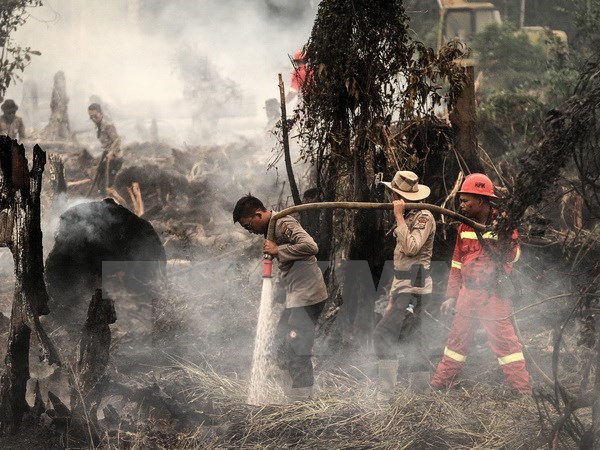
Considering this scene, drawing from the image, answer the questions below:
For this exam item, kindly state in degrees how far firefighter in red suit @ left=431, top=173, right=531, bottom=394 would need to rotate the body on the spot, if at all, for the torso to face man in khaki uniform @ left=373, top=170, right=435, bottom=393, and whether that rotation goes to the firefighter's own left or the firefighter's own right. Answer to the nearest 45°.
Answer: approximately 45° to the firefighter's own right

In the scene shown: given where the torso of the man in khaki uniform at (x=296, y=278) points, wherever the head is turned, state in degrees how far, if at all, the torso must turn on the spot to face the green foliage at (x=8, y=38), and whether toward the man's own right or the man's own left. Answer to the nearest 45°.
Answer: approximately 45° to the man's own right

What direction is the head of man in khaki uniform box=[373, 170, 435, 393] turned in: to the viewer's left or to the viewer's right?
to the viewer's left

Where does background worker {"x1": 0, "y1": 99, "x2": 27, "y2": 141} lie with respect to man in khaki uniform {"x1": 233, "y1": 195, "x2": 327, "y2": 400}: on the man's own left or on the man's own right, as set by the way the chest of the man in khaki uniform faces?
on the man's own right

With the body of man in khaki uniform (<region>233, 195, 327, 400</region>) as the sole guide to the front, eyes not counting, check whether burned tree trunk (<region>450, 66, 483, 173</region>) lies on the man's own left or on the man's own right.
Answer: on the man's own right

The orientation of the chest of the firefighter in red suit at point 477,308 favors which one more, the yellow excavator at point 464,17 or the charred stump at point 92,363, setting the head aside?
the charred stump

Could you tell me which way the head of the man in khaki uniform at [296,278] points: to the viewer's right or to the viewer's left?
to the viewer's left

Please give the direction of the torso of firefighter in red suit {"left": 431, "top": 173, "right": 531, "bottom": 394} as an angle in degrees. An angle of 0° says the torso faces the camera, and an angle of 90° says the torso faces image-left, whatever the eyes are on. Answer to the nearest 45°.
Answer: approximately 45°

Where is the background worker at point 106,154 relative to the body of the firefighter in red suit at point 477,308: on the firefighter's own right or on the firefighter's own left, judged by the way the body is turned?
on the firefighter's own right

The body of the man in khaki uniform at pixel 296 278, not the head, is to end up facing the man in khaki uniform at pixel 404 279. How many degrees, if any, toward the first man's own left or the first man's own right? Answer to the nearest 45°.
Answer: approximately 180°

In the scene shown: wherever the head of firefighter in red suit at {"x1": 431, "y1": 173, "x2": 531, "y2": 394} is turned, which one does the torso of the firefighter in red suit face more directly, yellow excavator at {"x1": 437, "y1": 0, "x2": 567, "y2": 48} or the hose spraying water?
the hose spraying water

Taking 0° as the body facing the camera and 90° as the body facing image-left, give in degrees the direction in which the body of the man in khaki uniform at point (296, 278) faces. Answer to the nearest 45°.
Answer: approximately 90°
